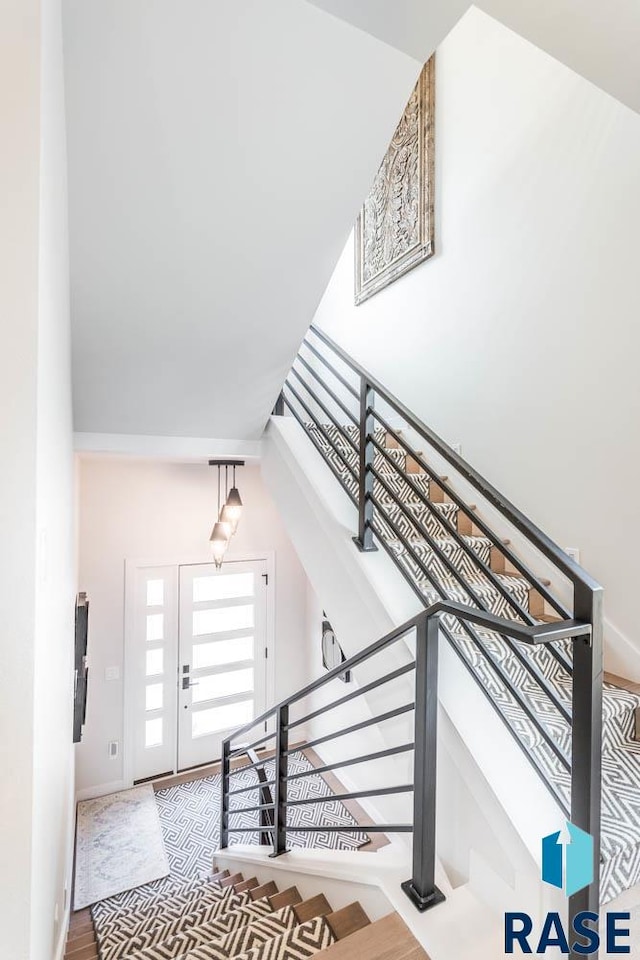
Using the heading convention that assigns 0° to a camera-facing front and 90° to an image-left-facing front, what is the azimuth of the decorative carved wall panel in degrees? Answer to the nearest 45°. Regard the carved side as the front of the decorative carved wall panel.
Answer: approximately 45°

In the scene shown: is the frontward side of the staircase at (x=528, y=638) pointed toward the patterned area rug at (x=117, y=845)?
no

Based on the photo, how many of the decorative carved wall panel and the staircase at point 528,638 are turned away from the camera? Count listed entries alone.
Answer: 0

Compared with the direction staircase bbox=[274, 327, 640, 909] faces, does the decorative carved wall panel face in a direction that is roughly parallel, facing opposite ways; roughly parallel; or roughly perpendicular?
roughly perpendicular

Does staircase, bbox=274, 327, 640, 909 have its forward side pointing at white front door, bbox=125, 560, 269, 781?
no

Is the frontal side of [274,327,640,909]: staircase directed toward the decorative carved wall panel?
no

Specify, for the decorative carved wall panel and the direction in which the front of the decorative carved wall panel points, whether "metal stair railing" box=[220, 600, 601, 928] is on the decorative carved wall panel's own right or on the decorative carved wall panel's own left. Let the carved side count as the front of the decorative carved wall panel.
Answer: on the decorative carved wall panel's own left
